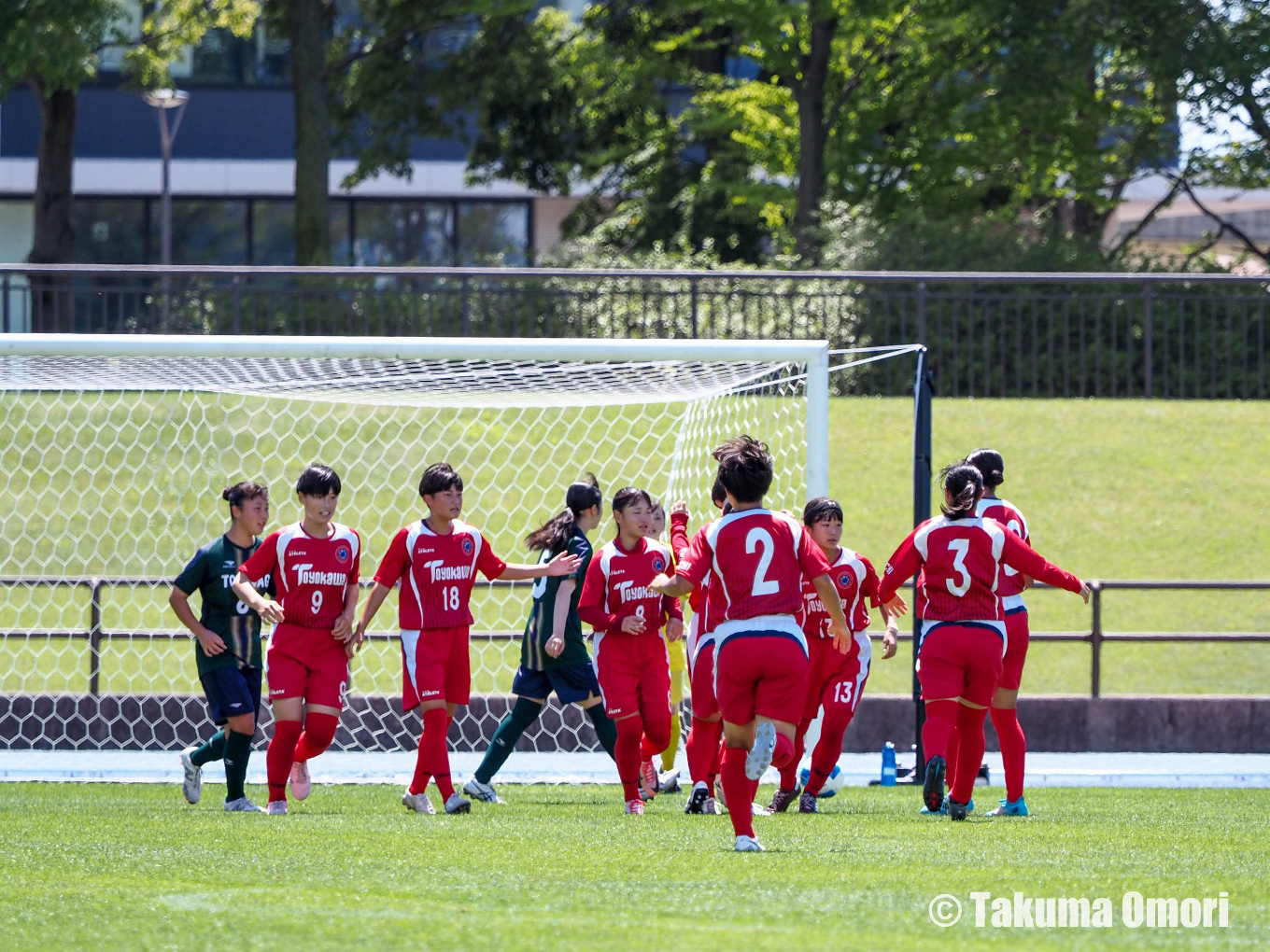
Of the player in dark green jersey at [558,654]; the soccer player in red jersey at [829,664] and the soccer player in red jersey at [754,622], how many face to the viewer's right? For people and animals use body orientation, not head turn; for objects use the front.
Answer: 1

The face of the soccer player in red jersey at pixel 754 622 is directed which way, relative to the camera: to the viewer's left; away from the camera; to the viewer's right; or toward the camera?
away from the camera

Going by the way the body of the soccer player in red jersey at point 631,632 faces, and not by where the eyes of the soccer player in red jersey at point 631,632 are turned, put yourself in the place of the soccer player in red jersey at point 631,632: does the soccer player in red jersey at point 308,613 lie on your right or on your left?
on your right

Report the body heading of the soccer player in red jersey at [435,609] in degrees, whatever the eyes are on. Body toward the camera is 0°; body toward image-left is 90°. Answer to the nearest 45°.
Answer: approximately 315°

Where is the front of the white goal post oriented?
toward the camera

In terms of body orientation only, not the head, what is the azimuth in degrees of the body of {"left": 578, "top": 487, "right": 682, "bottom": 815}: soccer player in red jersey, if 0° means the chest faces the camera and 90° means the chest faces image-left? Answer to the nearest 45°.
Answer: approximately 315°

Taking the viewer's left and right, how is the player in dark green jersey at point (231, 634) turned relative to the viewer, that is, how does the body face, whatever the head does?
facing the viewer and to the right of the viewer

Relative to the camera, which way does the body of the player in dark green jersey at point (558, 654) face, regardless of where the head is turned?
to the viewer's right

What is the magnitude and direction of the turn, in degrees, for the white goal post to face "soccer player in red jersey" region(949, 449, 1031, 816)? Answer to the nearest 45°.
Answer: approximately 45° to its left

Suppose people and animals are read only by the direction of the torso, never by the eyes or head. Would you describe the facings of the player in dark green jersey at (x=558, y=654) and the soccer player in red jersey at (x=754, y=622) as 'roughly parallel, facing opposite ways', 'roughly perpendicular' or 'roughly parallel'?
roughly perpendicular
